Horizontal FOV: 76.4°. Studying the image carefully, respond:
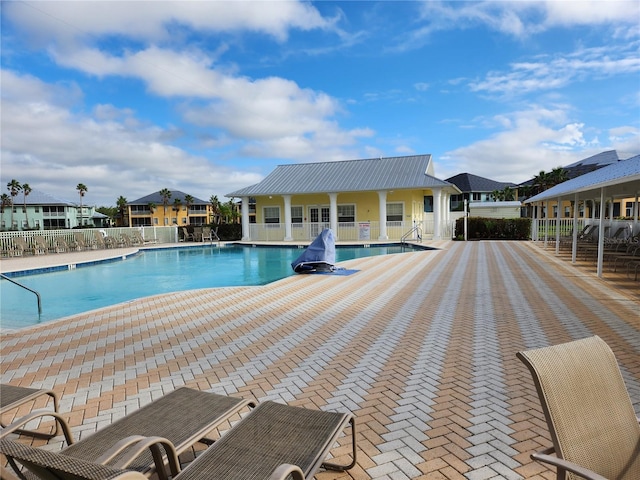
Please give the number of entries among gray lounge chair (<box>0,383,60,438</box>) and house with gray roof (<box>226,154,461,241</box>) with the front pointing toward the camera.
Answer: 1

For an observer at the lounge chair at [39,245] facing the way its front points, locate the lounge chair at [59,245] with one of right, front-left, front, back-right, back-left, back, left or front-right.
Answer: left

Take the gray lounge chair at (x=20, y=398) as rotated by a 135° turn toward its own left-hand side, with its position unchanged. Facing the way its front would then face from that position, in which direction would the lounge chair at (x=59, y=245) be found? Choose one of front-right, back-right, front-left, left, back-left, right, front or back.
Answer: right

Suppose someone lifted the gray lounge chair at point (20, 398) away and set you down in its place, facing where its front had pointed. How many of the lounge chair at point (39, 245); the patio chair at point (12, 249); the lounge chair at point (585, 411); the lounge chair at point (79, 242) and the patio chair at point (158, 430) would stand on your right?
2

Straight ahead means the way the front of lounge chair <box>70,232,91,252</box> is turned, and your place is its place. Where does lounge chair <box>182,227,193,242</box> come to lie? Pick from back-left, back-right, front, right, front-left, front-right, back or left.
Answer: left

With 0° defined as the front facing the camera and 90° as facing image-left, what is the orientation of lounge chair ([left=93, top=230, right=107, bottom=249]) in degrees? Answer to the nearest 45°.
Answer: approximately 315°

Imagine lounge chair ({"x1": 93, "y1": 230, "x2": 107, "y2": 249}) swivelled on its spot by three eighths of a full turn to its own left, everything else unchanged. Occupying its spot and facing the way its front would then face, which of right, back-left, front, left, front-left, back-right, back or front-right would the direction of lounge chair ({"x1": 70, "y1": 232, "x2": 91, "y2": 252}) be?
back-left

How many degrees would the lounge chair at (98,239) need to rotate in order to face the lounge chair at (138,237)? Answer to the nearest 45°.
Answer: approximately 90° to its left
